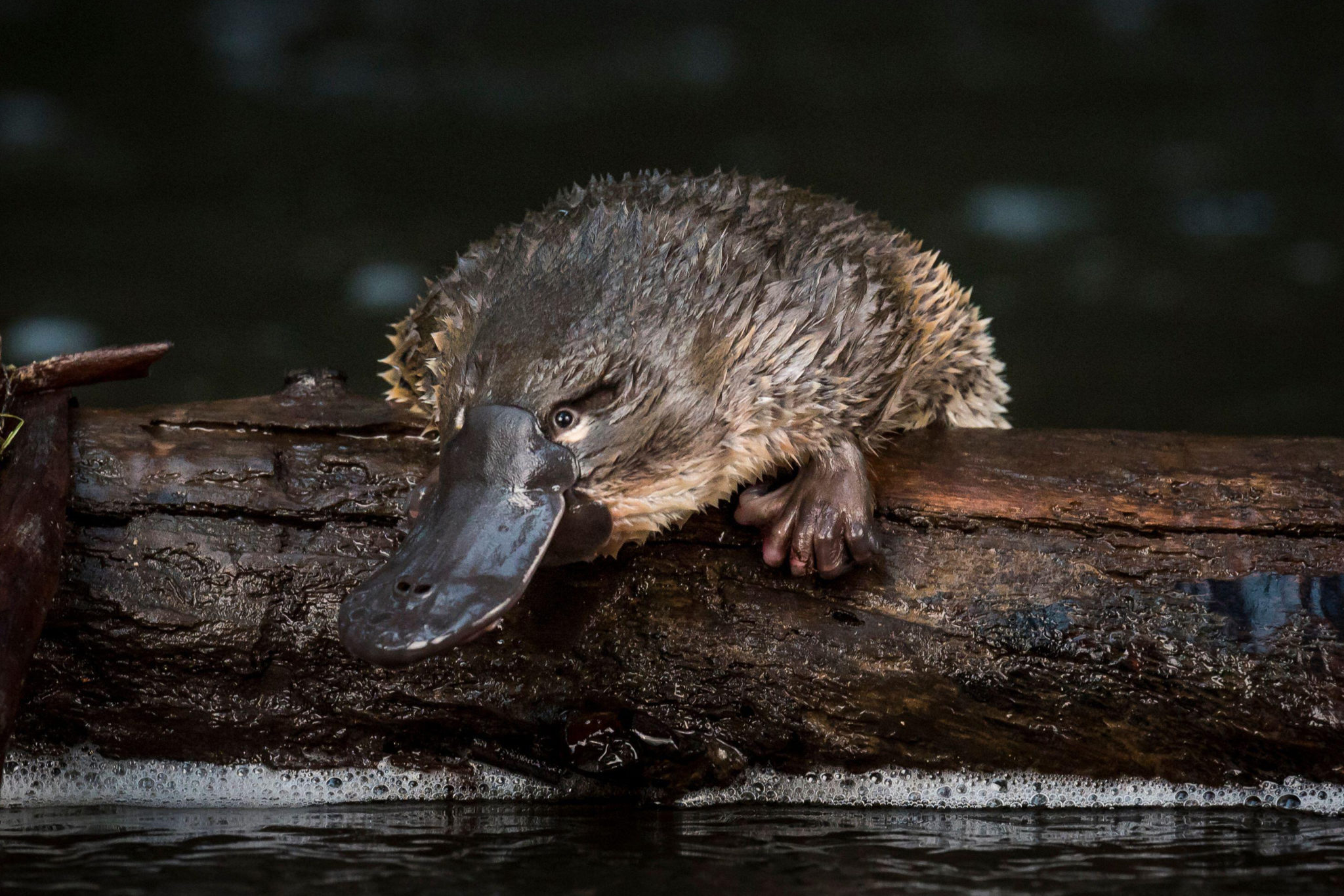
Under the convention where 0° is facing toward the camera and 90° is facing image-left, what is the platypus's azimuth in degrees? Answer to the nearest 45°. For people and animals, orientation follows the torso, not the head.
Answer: approximately 45°
